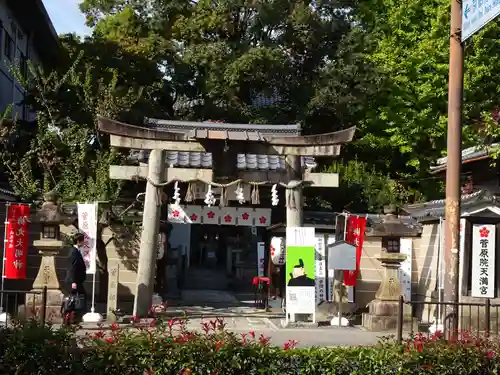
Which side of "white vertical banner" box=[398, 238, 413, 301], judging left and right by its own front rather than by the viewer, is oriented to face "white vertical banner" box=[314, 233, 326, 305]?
right

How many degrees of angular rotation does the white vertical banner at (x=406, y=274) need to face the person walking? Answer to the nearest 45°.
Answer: approximately 45° to its right

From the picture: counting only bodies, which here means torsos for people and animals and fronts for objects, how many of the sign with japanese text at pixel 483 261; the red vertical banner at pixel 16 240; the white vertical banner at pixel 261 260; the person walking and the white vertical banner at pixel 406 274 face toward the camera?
4

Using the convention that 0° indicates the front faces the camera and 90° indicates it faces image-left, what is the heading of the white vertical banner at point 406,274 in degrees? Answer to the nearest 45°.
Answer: approximately 0°

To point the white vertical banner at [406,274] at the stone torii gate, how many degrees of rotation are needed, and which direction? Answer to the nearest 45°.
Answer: approximately 45° to its right
